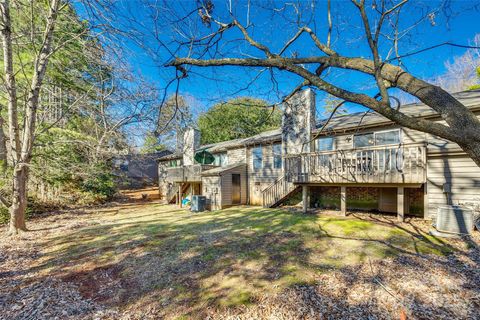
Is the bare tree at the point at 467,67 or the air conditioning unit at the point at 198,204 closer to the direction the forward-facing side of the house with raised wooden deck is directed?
the bare tree

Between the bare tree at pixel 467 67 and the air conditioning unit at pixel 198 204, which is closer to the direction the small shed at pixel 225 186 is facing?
the bare tree

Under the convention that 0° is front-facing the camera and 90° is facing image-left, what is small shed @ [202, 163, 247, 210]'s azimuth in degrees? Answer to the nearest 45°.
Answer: approximately 315°

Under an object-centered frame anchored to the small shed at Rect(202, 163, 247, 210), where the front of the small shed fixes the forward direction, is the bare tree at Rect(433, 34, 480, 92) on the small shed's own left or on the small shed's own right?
on the small shed's own left

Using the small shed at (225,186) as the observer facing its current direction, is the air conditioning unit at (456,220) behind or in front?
in front

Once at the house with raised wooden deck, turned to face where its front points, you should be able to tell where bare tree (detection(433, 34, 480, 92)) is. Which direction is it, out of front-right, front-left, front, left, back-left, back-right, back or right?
front

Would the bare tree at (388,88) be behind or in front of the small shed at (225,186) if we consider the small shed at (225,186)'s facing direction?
in front

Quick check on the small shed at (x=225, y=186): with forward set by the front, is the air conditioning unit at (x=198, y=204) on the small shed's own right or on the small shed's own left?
on the small shed's own right

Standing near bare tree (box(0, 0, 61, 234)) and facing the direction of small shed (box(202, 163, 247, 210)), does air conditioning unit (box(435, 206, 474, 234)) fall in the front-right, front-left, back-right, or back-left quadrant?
front-right

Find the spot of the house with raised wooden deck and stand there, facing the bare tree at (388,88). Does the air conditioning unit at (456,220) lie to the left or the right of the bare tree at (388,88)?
left
